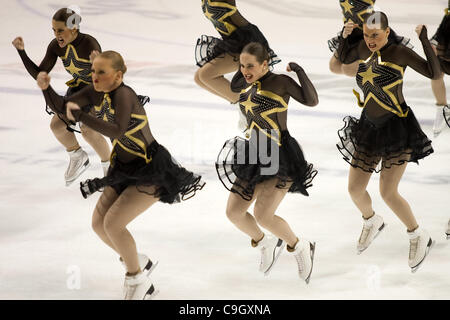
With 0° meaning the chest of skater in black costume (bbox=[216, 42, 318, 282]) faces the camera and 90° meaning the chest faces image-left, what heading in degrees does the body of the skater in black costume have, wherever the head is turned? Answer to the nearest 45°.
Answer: approximately 45°

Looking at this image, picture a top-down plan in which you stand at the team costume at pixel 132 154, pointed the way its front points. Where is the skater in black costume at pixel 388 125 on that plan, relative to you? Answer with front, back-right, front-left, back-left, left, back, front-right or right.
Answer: back-left
